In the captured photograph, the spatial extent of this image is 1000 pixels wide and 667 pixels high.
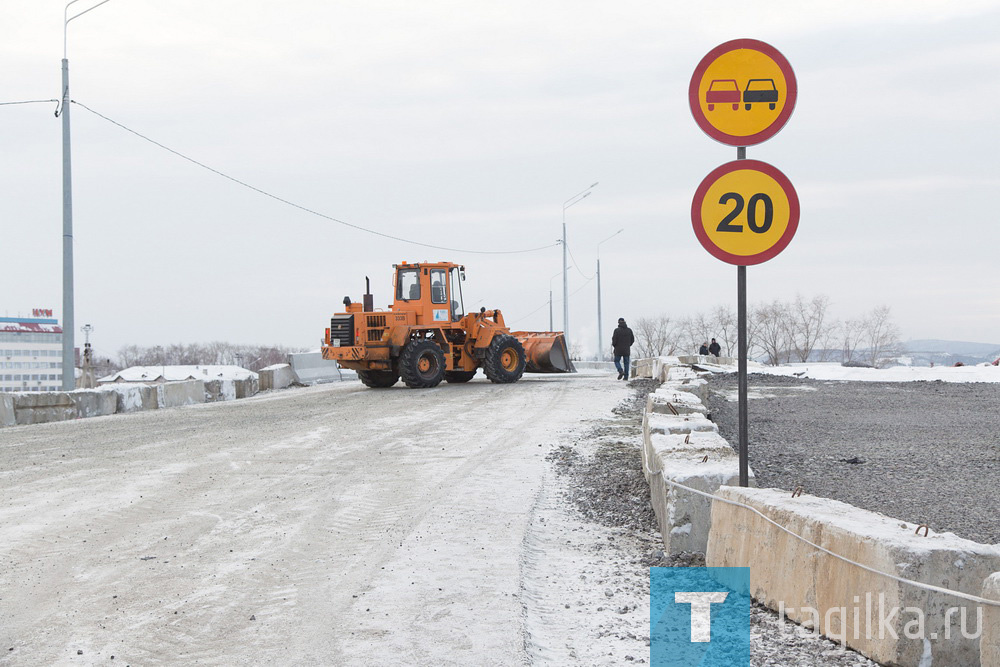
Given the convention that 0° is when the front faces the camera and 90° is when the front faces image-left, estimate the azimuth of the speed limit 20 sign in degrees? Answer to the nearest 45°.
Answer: approximately 0°

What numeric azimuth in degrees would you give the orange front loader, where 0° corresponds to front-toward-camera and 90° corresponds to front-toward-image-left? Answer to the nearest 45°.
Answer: approximately 225°

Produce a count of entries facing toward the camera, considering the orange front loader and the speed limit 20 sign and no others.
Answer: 1

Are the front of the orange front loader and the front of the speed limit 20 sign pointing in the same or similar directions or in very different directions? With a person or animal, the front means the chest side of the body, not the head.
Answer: very different directions

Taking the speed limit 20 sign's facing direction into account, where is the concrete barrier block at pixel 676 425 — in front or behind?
behind

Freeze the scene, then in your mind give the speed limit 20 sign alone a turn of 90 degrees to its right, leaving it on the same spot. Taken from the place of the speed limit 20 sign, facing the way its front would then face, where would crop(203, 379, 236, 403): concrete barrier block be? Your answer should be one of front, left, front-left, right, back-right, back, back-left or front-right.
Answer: front-right

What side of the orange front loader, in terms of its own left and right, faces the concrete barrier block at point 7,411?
back

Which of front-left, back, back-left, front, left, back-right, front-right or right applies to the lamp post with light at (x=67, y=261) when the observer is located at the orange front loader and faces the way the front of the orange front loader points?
back

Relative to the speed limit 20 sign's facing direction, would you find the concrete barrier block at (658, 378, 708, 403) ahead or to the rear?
to the rear

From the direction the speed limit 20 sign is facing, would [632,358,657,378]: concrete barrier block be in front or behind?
behind

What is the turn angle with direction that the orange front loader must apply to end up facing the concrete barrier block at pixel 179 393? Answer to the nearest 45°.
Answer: approximately 180°

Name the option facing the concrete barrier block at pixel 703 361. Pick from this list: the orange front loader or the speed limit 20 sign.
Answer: the orange front loader

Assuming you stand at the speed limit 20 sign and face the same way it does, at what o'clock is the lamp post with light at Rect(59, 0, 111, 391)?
The lamp post with light is roughly at 4 o'clock from the speed limit 20 sign.

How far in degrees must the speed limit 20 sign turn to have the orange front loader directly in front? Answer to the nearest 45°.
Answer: approximately 135° to its right

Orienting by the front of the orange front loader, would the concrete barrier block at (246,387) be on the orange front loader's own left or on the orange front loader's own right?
on the orange front loader's own left

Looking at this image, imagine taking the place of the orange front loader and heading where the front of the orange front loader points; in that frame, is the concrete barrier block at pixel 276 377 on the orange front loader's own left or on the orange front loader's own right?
on the orange front loader's own left

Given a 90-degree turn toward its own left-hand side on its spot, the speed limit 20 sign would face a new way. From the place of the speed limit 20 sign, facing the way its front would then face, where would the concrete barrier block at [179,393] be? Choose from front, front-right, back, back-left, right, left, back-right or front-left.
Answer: back-left

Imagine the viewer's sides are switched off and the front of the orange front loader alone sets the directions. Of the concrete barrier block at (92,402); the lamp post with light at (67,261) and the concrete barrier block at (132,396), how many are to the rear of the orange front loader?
3
